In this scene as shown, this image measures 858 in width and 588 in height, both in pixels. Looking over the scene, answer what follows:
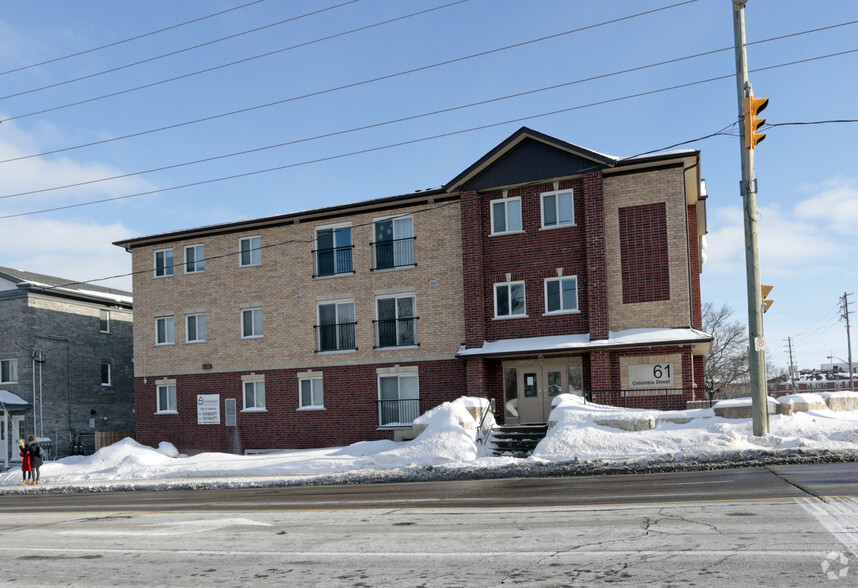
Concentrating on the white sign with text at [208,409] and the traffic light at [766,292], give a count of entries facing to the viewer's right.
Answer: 1

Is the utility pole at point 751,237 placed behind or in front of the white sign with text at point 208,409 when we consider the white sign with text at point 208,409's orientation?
in front

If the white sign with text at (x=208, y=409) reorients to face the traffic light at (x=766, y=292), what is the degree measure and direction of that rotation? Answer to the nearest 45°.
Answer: approximately 45° to its left

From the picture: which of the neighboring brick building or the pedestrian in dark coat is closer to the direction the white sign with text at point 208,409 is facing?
the pedestrian in dark coat

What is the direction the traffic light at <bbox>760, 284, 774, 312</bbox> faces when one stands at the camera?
facing to the right of the viewer

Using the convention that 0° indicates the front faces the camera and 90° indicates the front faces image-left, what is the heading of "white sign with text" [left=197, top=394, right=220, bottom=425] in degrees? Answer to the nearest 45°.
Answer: approximately 0°

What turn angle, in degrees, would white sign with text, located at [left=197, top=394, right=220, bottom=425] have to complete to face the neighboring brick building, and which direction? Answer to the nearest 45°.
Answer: approximately 135° to its right

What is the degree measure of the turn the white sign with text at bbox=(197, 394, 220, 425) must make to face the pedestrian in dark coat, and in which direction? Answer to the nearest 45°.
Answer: approximately 45° to its right
